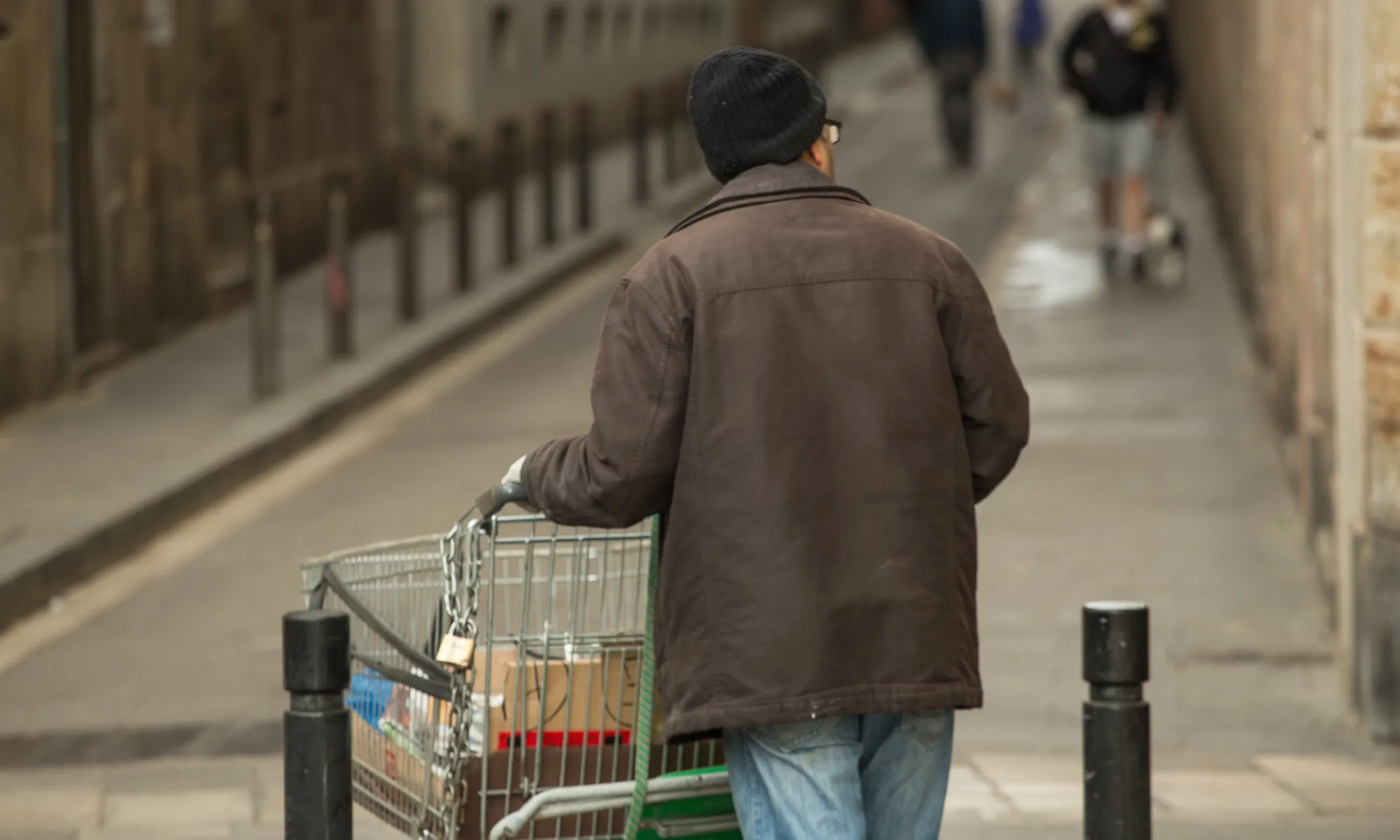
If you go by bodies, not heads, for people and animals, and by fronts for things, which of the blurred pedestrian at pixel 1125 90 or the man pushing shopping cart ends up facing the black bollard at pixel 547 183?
the man pushing shopping cart

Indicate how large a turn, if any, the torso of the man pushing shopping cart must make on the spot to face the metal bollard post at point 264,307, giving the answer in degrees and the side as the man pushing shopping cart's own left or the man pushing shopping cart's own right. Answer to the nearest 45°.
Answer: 0° — they already face it

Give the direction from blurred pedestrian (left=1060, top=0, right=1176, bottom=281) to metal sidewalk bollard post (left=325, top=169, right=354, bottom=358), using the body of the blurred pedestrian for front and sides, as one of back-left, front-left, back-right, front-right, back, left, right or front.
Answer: front-right

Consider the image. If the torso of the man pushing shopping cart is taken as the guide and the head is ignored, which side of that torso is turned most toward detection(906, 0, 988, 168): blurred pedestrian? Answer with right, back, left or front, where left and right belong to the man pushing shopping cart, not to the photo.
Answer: front

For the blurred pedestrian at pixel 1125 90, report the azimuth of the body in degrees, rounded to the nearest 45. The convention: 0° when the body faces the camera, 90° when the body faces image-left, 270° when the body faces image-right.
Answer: approximately 0°

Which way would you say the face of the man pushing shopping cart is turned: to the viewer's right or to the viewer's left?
to the viewer's right

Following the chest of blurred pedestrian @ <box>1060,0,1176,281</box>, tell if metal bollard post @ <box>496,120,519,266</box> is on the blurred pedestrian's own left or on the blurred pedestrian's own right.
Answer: on the blurred pedestrian's own right

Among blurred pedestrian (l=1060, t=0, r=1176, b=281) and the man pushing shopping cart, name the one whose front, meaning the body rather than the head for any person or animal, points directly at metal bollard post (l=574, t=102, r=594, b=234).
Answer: the man pushing shopping cart

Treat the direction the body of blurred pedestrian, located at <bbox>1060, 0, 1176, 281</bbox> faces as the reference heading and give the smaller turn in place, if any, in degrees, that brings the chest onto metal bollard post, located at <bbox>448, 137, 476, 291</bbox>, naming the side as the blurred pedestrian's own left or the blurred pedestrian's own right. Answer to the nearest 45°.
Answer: approximately 90° to the blurred pedestrian's own right

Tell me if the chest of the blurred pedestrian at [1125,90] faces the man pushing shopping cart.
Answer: yes

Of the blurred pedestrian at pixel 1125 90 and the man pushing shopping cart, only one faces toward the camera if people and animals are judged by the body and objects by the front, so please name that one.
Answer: the blurred pedestrian

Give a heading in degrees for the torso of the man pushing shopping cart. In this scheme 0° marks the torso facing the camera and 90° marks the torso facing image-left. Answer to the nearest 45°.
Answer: approximately 180°

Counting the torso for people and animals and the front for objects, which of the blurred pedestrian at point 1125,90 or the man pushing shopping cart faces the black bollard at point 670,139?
the man pushing shopping cart

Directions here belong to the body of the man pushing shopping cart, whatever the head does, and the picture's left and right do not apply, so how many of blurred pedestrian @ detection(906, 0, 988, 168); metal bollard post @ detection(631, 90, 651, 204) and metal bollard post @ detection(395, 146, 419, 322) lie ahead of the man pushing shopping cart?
3

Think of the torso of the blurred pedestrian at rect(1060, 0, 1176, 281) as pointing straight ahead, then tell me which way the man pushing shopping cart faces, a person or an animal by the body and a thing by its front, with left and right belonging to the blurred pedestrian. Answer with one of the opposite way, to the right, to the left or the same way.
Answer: the opposite way
